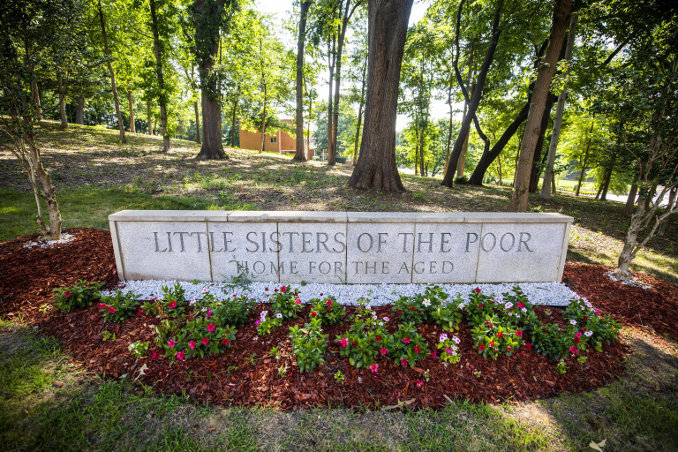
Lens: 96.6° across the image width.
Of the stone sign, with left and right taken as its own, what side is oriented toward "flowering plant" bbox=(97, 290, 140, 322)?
right

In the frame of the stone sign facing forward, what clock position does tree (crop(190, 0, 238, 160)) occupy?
The tree is roughly at 5 o'clock from the stone sign.

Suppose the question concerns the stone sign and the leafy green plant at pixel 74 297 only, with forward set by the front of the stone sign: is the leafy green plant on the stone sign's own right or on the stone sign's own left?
on the stone sign's own right

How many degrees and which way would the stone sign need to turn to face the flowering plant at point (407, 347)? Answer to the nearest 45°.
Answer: approximately 45° to its left

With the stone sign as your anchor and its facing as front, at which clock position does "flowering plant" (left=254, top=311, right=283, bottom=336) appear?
The flowering plant is roughly at 1 o'clock from the stone sign.

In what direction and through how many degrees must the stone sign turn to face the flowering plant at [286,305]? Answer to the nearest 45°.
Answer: approximately 45° to its right

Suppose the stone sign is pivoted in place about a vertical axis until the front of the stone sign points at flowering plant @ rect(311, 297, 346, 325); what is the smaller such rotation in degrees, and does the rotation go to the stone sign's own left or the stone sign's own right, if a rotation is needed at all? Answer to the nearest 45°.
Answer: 0° — it already faces it

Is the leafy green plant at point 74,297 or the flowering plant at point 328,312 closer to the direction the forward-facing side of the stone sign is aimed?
the flowering plant

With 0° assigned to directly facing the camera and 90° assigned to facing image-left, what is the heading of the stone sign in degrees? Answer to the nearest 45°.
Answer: approximately 0°
